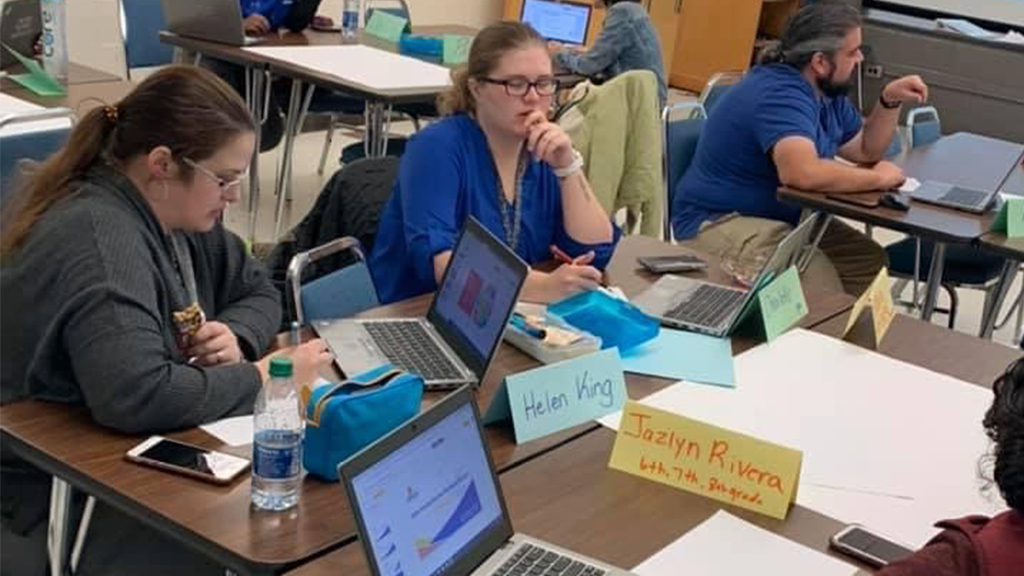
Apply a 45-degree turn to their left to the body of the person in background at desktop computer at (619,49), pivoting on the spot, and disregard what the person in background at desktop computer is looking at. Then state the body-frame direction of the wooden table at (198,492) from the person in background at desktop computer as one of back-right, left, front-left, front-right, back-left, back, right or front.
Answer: front-left

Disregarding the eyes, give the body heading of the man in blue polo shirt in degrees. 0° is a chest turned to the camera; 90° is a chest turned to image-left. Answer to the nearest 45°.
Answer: approximately 270°

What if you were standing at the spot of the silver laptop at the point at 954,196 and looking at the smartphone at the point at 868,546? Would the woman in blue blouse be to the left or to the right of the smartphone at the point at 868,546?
right

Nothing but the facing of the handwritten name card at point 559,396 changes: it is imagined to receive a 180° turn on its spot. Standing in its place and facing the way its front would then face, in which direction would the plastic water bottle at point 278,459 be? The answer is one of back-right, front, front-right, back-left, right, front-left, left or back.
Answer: left

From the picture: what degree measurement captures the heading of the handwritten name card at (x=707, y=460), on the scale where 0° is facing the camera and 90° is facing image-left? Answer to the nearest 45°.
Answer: approximately 45°

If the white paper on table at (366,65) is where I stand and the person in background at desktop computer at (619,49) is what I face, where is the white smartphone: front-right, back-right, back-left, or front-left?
back-right

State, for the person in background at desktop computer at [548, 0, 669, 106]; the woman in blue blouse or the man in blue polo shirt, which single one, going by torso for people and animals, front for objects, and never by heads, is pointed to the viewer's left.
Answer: the person in background at desktop computer

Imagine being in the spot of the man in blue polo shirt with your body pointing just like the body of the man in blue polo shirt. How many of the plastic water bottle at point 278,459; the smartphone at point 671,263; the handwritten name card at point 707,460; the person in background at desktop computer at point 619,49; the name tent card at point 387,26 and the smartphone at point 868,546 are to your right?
4

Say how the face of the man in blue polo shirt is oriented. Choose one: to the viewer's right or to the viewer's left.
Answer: to the viewer's right

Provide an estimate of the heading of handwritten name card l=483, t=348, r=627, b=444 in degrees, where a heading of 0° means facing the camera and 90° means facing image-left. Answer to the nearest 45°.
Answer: approximately 315°
